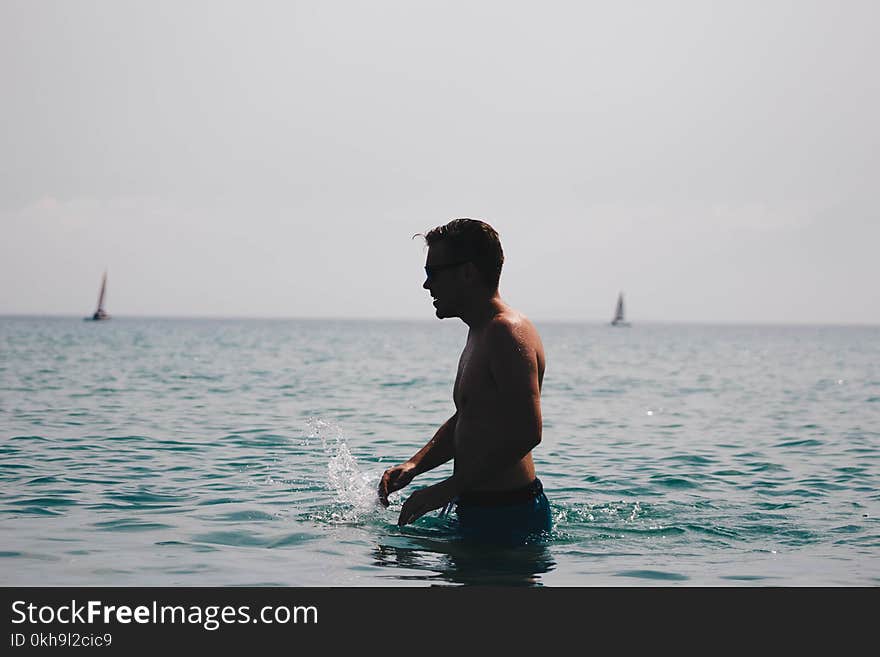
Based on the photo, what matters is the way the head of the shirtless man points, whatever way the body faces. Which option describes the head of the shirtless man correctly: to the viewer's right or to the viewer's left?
to the viewer's left

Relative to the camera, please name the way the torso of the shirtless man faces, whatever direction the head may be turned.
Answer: to the viewer's left
